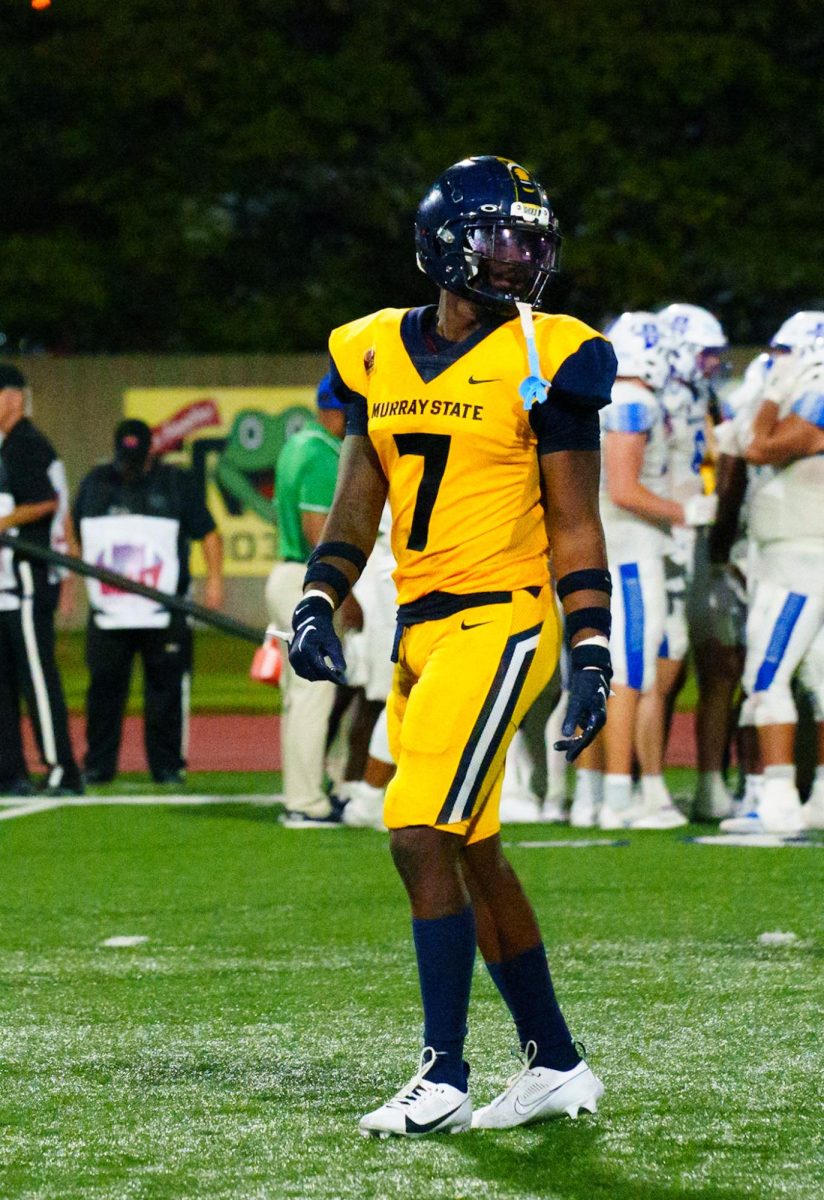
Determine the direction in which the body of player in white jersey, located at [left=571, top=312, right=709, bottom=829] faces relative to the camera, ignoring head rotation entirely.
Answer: to the viewer's right

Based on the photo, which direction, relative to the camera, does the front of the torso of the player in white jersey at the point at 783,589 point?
to the viewer's left

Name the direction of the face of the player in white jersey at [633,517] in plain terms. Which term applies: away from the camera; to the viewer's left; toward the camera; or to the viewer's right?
to the viewer's right

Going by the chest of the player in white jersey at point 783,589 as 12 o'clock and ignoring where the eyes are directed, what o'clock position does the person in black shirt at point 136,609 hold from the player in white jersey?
The person in black shirt is roughly at 1 o'clock from the player in white jersey.

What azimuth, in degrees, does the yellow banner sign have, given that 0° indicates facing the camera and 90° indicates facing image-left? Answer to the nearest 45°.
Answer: approximately 0°

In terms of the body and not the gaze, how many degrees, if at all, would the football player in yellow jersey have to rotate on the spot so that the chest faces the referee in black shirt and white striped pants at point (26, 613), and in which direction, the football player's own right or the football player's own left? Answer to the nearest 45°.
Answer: approximately 135° to the football player's own right

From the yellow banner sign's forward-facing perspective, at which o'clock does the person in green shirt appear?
The person in green shirt is roughly at 12 o'clock from the yellow banner sign.

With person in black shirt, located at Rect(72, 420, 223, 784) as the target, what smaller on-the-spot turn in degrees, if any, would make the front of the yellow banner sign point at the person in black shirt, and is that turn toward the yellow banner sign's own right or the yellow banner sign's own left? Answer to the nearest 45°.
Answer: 0° — it already faces them

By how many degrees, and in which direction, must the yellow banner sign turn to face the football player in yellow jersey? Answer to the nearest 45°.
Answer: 0° — it already faces them

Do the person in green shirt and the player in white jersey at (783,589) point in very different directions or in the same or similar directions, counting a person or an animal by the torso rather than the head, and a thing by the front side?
very different directions

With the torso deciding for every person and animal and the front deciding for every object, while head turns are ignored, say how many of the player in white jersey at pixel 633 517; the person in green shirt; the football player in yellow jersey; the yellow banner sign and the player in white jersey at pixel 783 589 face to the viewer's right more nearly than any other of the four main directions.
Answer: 2
